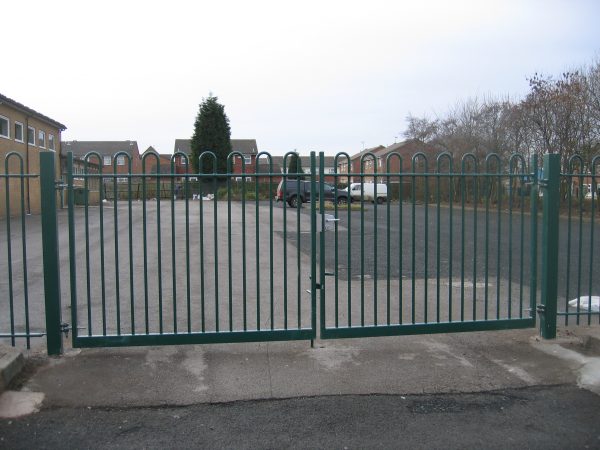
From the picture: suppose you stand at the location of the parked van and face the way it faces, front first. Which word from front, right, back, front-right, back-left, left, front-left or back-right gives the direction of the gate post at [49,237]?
left

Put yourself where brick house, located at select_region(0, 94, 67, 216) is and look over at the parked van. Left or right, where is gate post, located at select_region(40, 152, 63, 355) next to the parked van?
right

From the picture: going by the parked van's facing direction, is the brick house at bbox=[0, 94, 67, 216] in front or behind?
in front

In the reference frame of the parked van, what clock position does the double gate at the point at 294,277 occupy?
The double gate is roughly at 9 o'clock from the parked van.

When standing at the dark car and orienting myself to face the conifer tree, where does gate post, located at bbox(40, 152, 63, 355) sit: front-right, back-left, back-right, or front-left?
back-left

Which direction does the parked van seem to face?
to the viewer's left

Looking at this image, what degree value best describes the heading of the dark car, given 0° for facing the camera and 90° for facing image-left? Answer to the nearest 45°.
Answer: approximately 270°

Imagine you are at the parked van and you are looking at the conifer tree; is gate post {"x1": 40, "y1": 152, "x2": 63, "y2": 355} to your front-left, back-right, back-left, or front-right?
back-left
